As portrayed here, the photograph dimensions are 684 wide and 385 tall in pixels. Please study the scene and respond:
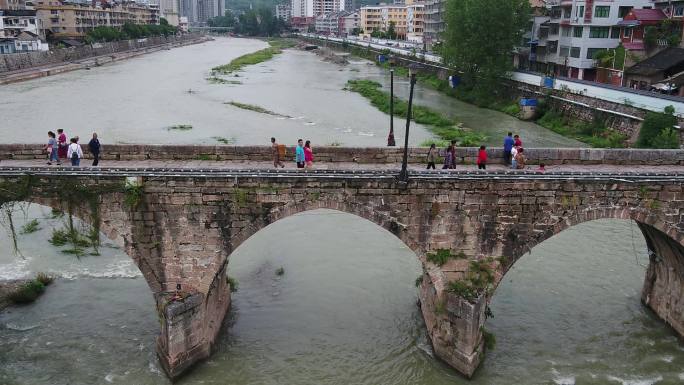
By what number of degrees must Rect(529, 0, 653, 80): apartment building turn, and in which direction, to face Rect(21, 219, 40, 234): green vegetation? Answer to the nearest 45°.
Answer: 0° — it already faces it

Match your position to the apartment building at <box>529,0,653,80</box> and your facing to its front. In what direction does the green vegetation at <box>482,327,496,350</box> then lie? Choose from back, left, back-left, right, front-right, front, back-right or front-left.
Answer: front-left

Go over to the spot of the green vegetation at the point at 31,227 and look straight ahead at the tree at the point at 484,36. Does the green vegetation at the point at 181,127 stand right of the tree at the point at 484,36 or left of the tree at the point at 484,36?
left

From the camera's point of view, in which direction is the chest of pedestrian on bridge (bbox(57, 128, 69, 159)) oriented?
to the viewer's left

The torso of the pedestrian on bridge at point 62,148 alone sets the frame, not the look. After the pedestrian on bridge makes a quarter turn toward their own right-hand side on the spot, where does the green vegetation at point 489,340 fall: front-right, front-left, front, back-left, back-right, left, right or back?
back-right
